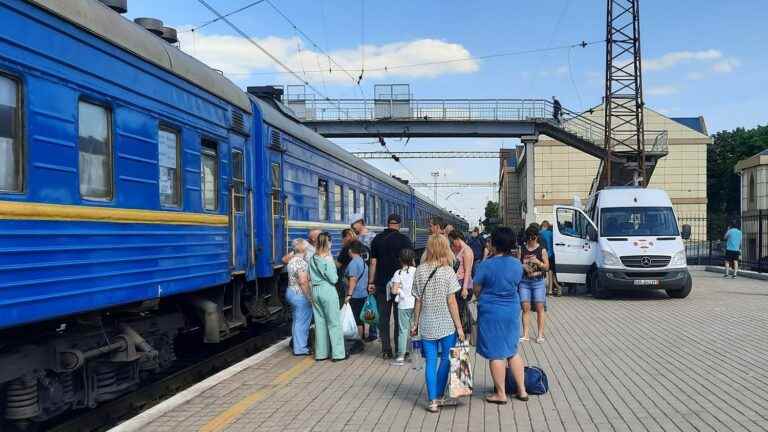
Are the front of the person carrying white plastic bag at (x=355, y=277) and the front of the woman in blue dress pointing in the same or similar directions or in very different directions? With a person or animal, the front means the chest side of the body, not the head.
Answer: same or similar directions

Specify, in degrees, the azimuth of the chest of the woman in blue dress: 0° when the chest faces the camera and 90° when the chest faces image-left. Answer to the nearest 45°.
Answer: approximately 135°

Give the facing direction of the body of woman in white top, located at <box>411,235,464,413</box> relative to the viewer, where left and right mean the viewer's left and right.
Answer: facing away from the viewer

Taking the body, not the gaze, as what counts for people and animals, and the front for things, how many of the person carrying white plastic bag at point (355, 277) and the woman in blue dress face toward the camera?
0

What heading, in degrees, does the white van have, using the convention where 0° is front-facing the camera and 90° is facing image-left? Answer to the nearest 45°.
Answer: approximately 0°

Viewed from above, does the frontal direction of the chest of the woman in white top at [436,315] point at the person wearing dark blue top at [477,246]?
yes

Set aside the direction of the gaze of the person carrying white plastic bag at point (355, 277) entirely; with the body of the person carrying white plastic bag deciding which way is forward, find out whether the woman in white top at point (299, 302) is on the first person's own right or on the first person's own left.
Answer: on the first person's own left

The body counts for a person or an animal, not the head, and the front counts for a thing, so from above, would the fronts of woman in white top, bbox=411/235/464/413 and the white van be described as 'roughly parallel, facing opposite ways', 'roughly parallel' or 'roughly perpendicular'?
roughly parallel, facing opposite ways

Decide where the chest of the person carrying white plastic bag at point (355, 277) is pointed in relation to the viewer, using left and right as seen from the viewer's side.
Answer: facing away from the viewer and to the left of the viewer

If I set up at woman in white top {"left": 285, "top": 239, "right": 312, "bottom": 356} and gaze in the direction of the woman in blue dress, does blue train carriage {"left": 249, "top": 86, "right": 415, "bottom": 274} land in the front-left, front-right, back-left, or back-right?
back-left

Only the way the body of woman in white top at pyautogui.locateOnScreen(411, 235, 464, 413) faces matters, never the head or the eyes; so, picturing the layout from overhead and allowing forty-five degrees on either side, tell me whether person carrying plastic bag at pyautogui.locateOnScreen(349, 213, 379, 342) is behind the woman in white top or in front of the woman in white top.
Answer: in front

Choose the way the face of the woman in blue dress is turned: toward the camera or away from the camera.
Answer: away from the camera

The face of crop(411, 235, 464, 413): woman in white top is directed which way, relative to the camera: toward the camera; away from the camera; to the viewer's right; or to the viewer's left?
away from the camera

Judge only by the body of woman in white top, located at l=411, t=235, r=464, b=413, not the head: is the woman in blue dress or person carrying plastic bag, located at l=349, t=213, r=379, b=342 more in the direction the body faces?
the person carrying plastic bag
